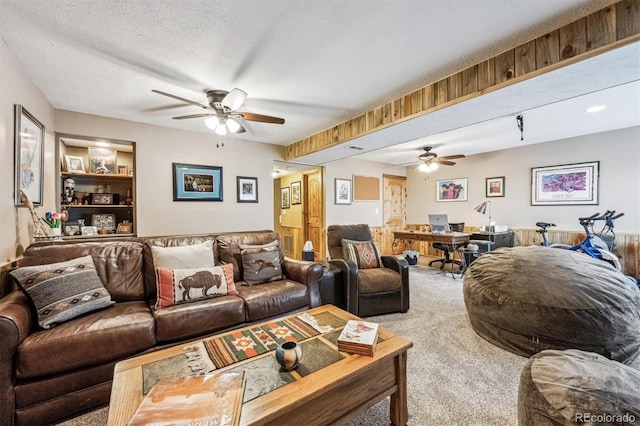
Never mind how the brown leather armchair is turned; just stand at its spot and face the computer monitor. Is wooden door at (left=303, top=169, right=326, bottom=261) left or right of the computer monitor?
left

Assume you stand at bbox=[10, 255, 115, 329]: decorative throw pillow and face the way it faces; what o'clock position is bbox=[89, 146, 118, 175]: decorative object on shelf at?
The decorative object on shelf is roughly at 8 o'clock from the decorative throw pillow.

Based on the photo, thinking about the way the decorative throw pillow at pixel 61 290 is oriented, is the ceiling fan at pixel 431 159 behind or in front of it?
in front

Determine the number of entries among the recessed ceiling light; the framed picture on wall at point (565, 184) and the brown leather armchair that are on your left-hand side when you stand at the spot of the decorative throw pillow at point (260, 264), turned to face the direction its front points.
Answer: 3

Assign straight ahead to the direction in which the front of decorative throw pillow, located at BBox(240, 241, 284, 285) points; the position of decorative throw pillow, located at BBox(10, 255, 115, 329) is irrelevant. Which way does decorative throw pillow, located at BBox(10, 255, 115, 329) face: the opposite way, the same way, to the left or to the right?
to the left

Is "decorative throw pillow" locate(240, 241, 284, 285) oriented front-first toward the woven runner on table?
yes

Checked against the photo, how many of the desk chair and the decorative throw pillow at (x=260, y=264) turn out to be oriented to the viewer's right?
0

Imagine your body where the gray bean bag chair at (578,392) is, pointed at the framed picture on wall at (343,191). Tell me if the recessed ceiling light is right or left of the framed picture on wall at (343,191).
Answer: right

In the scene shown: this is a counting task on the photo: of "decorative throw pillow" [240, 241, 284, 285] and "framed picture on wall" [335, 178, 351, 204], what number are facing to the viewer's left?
0
